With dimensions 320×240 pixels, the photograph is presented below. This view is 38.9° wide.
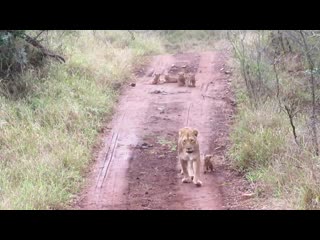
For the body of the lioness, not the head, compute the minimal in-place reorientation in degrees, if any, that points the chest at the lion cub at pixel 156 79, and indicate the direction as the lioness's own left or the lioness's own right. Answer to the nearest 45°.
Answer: approximately 180°

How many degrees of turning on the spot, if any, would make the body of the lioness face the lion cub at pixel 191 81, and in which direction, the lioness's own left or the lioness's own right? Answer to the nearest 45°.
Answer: approximately 180°

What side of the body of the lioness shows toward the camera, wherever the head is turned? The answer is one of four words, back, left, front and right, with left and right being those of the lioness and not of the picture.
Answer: front

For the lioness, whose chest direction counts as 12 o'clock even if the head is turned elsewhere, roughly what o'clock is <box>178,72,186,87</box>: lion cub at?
The lion cub is roughly at 6 o'clock from the lioness.

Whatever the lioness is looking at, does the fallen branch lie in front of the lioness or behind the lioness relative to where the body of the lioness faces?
behind

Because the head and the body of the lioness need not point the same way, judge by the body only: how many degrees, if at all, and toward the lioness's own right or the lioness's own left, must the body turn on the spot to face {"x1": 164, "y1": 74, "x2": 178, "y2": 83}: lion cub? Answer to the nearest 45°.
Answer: approximately 180°
